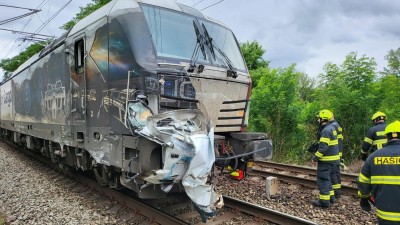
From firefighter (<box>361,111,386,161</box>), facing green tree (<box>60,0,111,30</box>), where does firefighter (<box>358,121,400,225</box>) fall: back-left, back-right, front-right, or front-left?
back-left

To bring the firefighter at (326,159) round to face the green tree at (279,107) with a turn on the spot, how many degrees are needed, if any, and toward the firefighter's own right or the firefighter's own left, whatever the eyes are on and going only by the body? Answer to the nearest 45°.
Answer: approximately 90° to the firefighter's own right

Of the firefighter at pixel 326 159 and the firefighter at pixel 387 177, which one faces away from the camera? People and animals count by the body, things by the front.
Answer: the firefighter at pixel 387 177

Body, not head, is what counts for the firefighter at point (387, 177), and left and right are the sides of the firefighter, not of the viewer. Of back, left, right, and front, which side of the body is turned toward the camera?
back

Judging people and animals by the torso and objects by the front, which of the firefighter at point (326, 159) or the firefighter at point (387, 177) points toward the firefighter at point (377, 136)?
the firefighter at point (387, 177)

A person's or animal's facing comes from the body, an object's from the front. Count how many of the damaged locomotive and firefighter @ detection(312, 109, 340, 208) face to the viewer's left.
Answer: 1

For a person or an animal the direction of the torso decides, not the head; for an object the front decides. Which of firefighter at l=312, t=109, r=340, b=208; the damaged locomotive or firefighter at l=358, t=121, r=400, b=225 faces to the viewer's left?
firefighter at l=312, t=109, r=340, b=208

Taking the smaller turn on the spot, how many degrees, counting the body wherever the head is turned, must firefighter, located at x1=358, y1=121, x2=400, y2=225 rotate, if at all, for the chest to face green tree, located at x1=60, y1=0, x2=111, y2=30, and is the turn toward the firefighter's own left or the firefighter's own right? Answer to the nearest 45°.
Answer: approximately 45° to the firefighter's own left

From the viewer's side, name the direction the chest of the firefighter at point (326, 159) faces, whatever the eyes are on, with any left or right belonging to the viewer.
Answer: facing to the left of the viewer

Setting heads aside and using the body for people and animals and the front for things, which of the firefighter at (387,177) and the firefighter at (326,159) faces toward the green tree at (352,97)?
the firefighter at (387,177)

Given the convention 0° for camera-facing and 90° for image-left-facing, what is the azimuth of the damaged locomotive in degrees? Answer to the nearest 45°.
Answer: approximately 315°

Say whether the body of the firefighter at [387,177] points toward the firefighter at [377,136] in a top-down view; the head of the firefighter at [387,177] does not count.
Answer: yes
